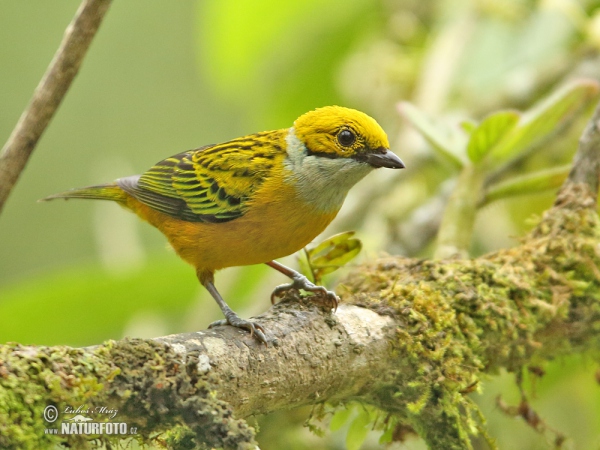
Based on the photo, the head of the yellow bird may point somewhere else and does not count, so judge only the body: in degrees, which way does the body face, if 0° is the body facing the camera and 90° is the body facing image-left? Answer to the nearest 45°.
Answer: approximately 270°

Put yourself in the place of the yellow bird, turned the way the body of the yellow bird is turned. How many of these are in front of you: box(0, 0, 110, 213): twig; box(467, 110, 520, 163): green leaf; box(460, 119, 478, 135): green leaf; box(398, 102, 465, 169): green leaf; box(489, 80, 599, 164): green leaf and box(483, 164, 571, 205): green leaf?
5

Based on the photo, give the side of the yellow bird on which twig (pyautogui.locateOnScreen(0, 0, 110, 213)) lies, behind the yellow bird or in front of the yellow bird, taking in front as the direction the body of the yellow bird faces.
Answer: behind

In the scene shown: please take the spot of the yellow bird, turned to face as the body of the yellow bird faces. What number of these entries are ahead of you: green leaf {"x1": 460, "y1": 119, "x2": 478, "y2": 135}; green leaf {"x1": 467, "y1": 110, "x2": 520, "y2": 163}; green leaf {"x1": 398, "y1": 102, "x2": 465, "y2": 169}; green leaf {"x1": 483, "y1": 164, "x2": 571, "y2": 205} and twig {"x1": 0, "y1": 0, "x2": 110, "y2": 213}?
4

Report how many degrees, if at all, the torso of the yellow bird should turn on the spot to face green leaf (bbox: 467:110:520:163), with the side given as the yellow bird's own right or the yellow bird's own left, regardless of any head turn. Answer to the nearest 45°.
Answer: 0° — it already faces it

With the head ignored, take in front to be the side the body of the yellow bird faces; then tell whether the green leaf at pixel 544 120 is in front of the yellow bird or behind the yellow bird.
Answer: in front

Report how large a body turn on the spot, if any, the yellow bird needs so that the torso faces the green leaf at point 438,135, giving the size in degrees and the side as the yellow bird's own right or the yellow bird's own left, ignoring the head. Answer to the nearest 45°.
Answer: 0° — it already faces it

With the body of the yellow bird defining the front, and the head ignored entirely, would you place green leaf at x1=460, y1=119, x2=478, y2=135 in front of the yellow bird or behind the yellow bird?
in front
